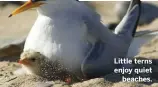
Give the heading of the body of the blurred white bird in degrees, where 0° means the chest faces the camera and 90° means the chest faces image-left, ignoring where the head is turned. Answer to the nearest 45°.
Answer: approximately 90°

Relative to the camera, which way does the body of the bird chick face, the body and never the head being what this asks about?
to the viewer's left
